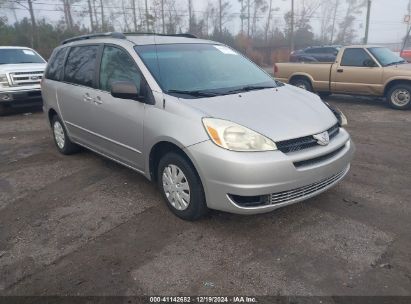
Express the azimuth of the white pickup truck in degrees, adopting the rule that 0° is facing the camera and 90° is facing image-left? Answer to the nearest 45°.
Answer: approximately 315°

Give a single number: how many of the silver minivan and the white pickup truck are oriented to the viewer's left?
0

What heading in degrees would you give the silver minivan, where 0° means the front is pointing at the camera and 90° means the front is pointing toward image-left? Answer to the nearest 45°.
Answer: approximately 315°

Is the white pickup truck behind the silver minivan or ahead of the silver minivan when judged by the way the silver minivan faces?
behind

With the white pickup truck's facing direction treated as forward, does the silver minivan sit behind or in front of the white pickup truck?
in front
